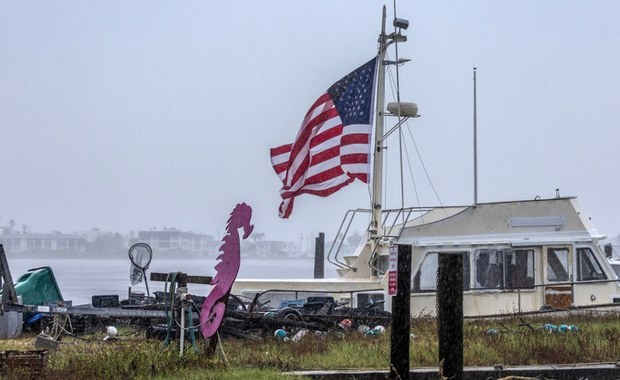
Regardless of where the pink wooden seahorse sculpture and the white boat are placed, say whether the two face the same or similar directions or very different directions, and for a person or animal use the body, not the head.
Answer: same or similar directions

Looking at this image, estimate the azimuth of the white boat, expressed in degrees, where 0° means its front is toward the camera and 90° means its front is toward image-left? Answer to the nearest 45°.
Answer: approximately 270°

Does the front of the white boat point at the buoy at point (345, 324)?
no

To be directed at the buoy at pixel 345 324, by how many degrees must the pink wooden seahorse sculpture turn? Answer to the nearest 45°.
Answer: approximately 45° to its left

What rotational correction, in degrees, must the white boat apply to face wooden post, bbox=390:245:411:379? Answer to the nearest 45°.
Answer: approximately 90° to its right

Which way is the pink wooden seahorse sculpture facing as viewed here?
to the viewer's right

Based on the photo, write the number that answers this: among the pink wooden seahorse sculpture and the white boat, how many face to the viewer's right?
2

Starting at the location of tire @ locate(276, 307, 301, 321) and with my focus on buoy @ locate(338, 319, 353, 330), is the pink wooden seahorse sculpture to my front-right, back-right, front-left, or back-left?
back-right

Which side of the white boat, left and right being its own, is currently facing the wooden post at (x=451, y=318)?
right

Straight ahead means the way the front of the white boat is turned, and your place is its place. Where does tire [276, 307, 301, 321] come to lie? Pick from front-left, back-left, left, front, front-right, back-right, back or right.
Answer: back-right

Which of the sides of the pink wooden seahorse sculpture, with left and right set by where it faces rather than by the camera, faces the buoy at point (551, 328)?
front

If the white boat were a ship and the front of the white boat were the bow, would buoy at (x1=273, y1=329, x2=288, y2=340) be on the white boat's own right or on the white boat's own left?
on the white boat's own right

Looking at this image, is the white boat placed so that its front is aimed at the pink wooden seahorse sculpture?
no
